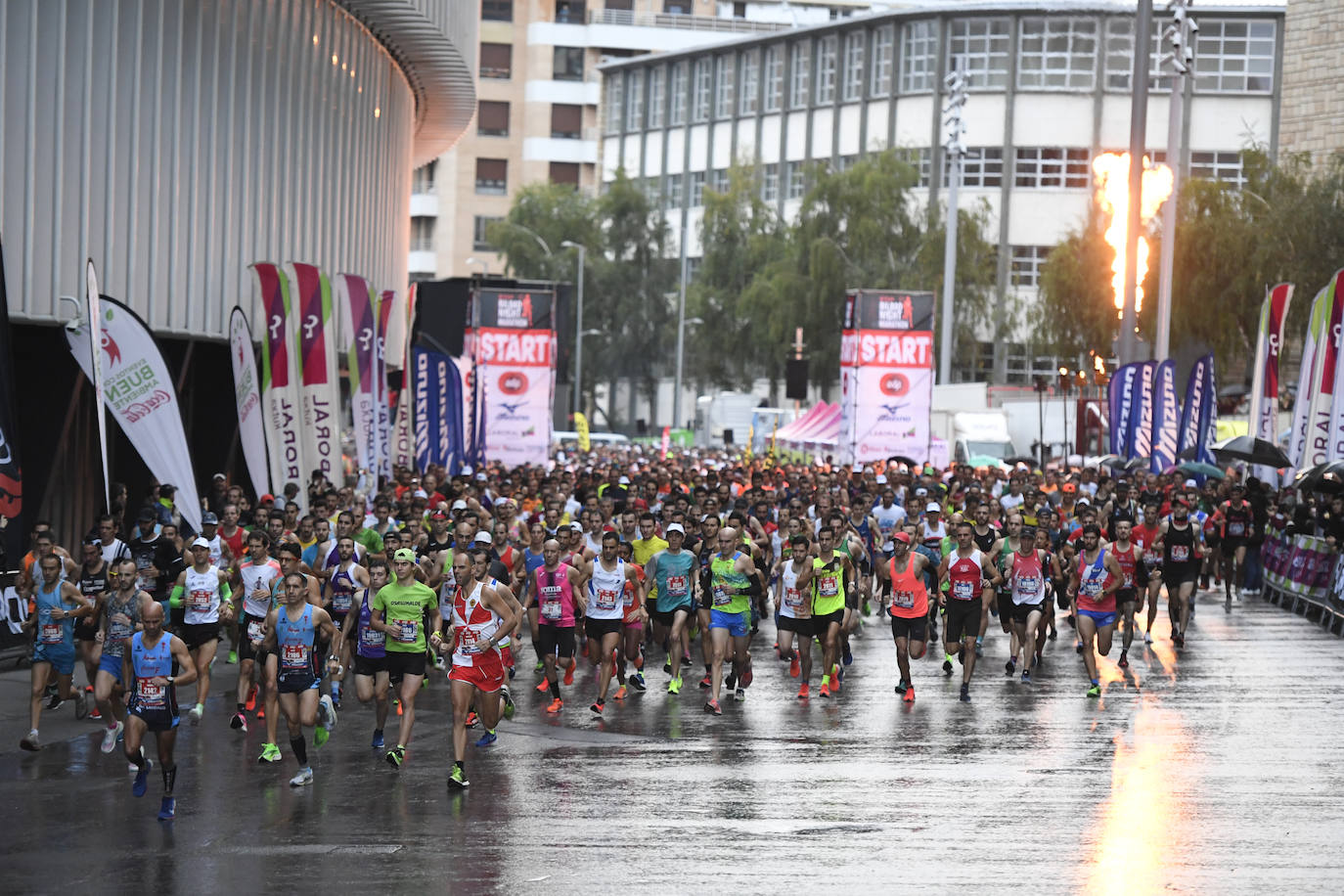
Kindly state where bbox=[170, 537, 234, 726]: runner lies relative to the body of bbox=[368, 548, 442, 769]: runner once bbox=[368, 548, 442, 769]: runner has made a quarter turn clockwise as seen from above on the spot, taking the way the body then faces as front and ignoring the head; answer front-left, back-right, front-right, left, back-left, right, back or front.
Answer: front-right

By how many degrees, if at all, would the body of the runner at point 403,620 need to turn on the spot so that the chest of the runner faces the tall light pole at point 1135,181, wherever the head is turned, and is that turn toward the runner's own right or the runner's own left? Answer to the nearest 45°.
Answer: approximately 135° to the runner's own left

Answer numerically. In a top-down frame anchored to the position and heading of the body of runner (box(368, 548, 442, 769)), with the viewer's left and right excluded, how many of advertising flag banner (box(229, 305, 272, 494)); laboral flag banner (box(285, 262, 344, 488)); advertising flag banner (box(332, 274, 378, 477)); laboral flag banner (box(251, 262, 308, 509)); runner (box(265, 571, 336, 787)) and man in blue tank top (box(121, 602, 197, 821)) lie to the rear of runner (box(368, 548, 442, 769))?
4

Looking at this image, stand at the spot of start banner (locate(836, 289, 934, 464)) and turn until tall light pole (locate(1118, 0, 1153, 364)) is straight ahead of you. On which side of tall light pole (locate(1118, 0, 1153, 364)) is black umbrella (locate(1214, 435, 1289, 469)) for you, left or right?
right

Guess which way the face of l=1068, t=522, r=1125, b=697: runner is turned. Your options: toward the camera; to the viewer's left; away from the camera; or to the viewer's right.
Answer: toward the camera

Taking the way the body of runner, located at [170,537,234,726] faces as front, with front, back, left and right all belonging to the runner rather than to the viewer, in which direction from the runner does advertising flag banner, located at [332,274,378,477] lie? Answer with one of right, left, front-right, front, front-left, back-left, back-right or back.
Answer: back

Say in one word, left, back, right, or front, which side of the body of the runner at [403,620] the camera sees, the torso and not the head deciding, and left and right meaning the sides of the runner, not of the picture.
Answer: front

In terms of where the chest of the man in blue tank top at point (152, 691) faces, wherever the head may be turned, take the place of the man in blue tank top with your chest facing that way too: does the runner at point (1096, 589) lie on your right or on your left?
on your left

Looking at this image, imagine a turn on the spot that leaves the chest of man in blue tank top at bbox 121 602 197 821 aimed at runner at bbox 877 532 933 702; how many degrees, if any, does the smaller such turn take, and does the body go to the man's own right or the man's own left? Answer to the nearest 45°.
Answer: approximately 135° to the man's own left

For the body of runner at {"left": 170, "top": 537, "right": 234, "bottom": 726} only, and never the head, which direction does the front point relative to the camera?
toward the camera

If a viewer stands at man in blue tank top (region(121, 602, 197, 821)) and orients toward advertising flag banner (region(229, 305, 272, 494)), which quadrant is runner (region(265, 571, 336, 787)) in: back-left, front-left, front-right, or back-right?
front-right

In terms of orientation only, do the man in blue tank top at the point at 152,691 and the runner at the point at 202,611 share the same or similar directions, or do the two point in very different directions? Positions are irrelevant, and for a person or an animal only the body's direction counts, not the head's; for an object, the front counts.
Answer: same or similar directions

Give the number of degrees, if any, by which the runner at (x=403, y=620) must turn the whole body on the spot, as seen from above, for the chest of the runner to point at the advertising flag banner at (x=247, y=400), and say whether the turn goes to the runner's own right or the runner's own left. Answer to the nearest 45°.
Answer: approximately 180°

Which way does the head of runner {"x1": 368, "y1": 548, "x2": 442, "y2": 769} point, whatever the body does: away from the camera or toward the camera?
toward the camera

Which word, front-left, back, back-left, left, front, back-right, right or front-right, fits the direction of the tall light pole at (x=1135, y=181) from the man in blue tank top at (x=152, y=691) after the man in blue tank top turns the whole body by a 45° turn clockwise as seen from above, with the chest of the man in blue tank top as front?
back
